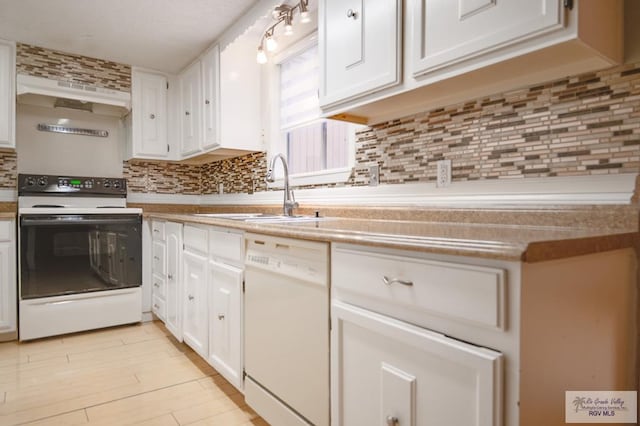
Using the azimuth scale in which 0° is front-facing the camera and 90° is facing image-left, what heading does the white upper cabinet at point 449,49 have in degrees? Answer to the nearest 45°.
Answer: approximately 45°

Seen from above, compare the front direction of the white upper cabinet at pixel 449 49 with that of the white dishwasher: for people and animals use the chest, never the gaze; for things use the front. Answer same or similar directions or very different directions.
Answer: same or similar directions

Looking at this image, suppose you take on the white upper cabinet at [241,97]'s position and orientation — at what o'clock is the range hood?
The range hood is roughly at 2 o'clock from the white upper cabinet.

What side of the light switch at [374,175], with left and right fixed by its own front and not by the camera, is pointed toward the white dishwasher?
front

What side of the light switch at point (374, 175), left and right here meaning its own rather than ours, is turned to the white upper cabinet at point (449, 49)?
left

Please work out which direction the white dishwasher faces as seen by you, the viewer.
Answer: facing the viewer and to the left of the viewer

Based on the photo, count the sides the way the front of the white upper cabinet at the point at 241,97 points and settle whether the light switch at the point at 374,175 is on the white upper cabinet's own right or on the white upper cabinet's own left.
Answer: on the white upper cabinet's own left

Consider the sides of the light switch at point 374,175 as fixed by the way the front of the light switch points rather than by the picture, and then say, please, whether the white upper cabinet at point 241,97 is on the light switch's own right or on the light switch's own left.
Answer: on the light switch's own right

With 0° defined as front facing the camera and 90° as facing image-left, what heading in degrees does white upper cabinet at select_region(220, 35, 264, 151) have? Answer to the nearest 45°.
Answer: approximately 45°

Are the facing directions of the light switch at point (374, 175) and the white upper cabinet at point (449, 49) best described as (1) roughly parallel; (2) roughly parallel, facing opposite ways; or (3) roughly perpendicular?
roughly parallel

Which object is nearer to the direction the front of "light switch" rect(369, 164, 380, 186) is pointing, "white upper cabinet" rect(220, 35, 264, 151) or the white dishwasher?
the white dishwasher
